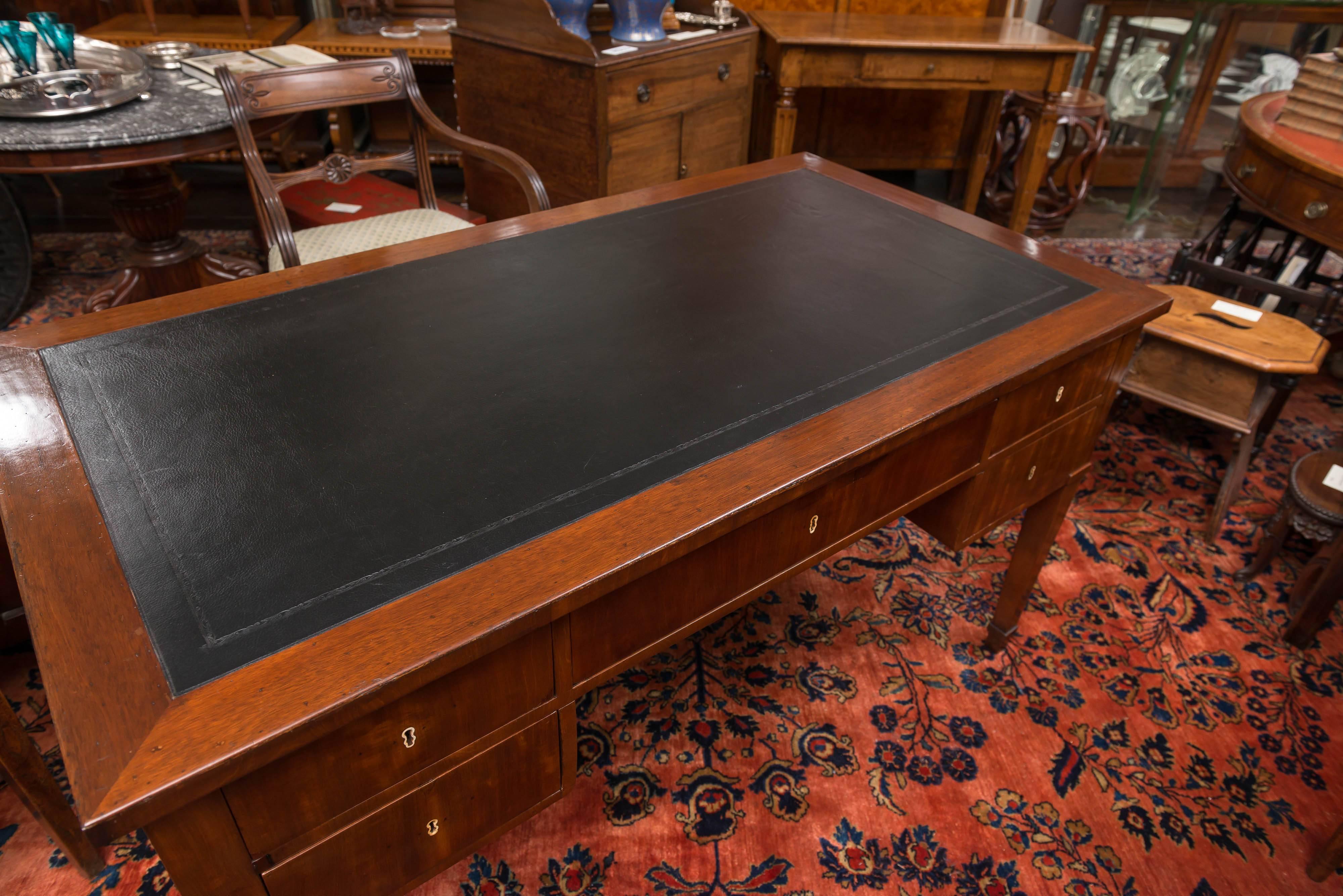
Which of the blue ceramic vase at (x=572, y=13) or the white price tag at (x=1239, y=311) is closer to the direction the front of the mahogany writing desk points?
the white price tag

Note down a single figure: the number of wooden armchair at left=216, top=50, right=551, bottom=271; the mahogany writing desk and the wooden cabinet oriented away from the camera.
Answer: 0

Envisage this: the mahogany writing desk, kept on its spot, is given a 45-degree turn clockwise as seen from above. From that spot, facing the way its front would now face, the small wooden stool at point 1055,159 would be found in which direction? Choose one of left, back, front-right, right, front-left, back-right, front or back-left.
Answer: back-left

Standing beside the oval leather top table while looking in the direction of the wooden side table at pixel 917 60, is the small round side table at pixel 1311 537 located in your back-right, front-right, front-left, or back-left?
back-left

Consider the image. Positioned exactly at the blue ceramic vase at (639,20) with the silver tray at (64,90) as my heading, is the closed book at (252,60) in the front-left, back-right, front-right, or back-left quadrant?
front-right

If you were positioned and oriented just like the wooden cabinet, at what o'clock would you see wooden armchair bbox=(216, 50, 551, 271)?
The wooden armchair is roughly at 3 o'clock from the wooden cabinet.

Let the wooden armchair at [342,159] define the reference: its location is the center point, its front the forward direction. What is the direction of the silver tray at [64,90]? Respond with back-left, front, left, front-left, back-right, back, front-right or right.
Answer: back

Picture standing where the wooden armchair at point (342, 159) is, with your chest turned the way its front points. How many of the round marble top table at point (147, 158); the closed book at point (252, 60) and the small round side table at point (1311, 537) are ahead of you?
1

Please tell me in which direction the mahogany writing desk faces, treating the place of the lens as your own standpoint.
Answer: facing the viewer and to the right of the viewer

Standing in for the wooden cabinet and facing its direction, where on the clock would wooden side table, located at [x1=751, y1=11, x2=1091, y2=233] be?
The wooden side table is roughly at 10 o'clock from the wooden cabinet.

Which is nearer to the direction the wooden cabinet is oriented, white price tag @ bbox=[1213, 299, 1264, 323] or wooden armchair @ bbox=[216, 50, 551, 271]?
the white price tag

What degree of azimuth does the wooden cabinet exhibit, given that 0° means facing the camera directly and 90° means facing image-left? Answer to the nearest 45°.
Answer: approximately 315°

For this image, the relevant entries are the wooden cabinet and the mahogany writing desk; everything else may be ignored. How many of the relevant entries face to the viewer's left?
0

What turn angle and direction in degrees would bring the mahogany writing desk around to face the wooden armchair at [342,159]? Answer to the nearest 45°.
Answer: approximately 135° to its left
